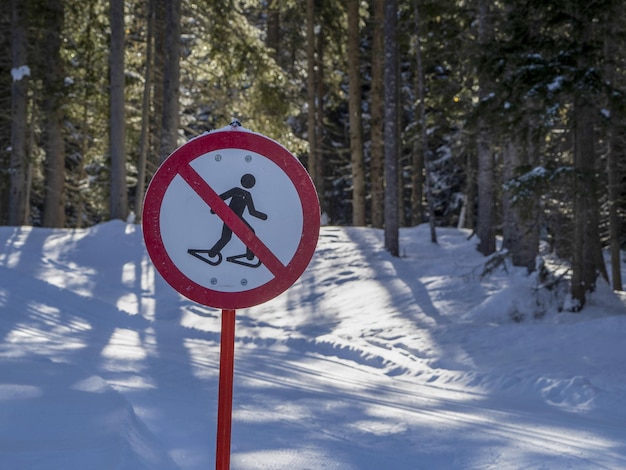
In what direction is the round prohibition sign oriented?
toward the camera
